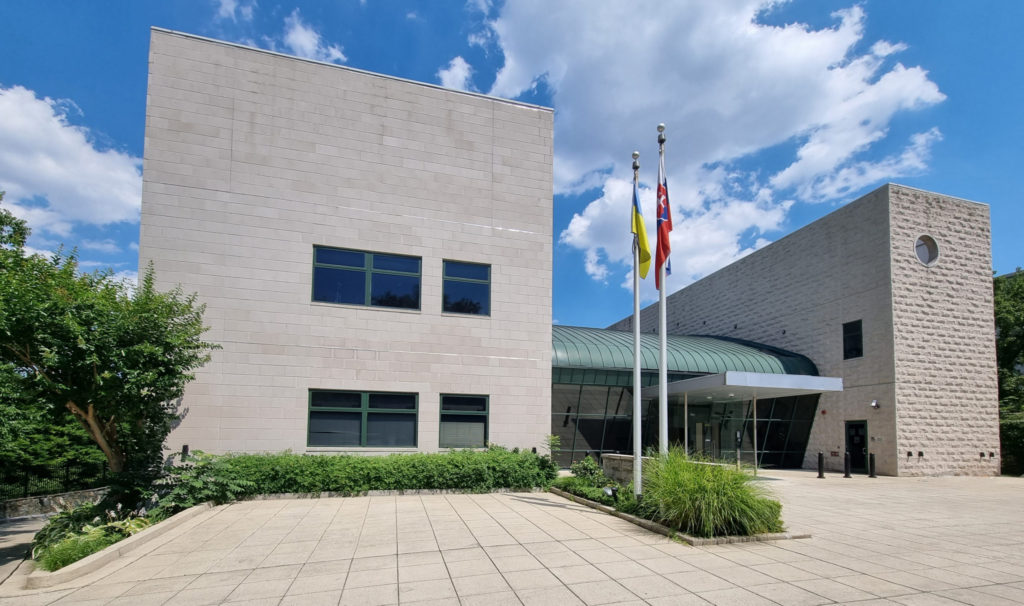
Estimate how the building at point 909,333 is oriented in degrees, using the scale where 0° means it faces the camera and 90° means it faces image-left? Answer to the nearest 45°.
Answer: approximately 45°

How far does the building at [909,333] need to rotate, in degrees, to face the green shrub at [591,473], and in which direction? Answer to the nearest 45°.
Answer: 0° — it already faces it

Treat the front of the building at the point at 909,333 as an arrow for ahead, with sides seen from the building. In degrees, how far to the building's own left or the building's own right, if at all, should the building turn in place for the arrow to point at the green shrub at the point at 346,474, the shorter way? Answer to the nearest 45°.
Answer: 0° — it already faces it

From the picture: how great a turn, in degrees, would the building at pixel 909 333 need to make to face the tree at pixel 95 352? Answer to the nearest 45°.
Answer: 0° — it already faces it

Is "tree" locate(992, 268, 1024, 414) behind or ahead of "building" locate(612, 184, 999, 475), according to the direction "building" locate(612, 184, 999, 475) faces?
behind

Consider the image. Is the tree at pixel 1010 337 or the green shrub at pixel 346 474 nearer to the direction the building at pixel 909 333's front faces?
the green shrub

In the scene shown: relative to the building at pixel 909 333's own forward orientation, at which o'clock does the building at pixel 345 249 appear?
the building at pixel 345 249 is roughly at 12 o'clock from the building at pixel 909 333.

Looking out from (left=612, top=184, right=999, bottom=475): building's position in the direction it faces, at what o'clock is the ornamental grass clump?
The ornamental grass clump is roughly at 11 o'clock from the building.
